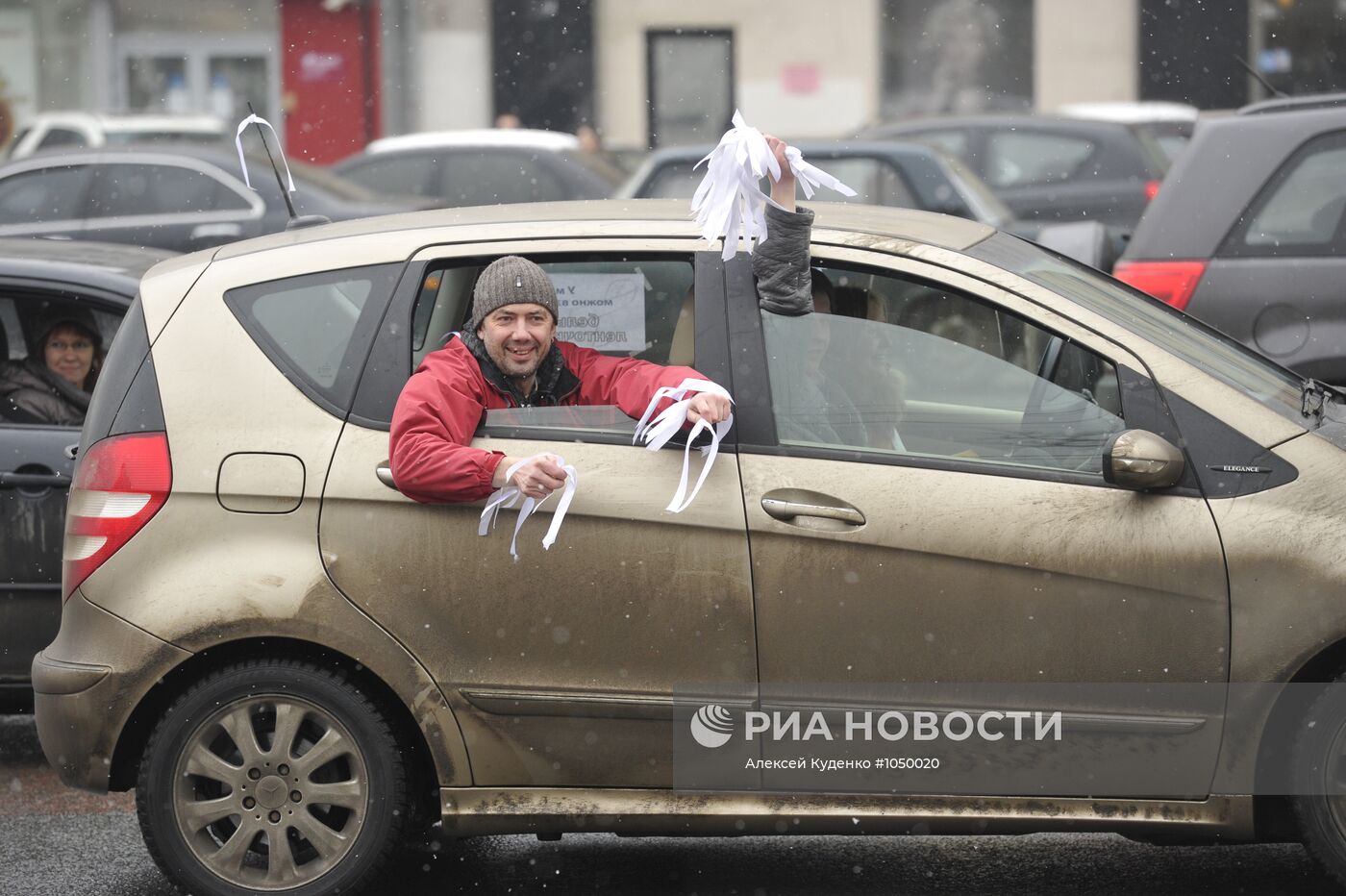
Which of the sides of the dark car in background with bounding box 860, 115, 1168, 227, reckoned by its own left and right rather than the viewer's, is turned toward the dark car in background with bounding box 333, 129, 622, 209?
front

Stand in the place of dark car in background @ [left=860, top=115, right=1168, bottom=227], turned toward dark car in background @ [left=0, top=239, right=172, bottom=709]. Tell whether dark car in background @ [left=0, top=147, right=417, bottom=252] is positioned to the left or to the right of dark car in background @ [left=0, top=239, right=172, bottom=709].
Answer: right

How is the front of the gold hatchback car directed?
to the viewer's right

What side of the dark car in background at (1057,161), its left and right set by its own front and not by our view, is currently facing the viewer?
left

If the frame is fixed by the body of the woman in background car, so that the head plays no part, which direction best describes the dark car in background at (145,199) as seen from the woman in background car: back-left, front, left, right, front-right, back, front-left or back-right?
back-left

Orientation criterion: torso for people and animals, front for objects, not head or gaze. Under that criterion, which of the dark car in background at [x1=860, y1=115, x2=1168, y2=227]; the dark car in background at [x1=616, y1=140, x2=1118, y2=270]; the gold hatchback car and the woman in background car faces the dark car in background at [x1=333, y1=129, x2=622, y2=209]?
the dark car in background at [x1=860, y1=115, x2=1168, y2=227]

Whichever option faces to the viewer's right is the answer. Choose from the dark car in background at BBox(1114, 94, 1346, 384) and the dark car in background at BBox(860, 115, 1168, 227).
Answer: the dark car in background at BBox(1114, 94, 1346, 384)

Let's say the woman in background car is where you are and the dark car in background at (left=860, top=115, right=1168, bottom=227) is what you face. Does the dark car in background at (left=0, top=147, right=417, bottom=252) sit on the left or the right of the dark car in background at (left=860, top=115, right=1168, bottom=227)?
left

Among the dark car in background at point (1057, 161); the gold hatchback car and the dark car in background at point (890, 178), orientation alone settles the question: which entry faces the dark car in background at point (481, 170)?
the dark car in background at point (1057, 161)

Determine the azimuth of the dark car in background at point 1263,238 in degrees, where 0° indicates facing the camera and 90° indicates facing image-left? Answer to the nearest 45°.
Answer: approximately 270°

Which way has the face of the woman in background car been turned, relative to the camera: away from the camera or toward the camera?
toward the camera

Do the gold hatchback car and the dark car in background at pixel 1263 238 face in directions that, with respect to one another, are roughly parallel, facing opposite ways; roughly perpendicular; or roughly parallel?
roughly parallel

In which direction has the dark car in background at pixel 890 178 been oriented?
to the viewer's right
